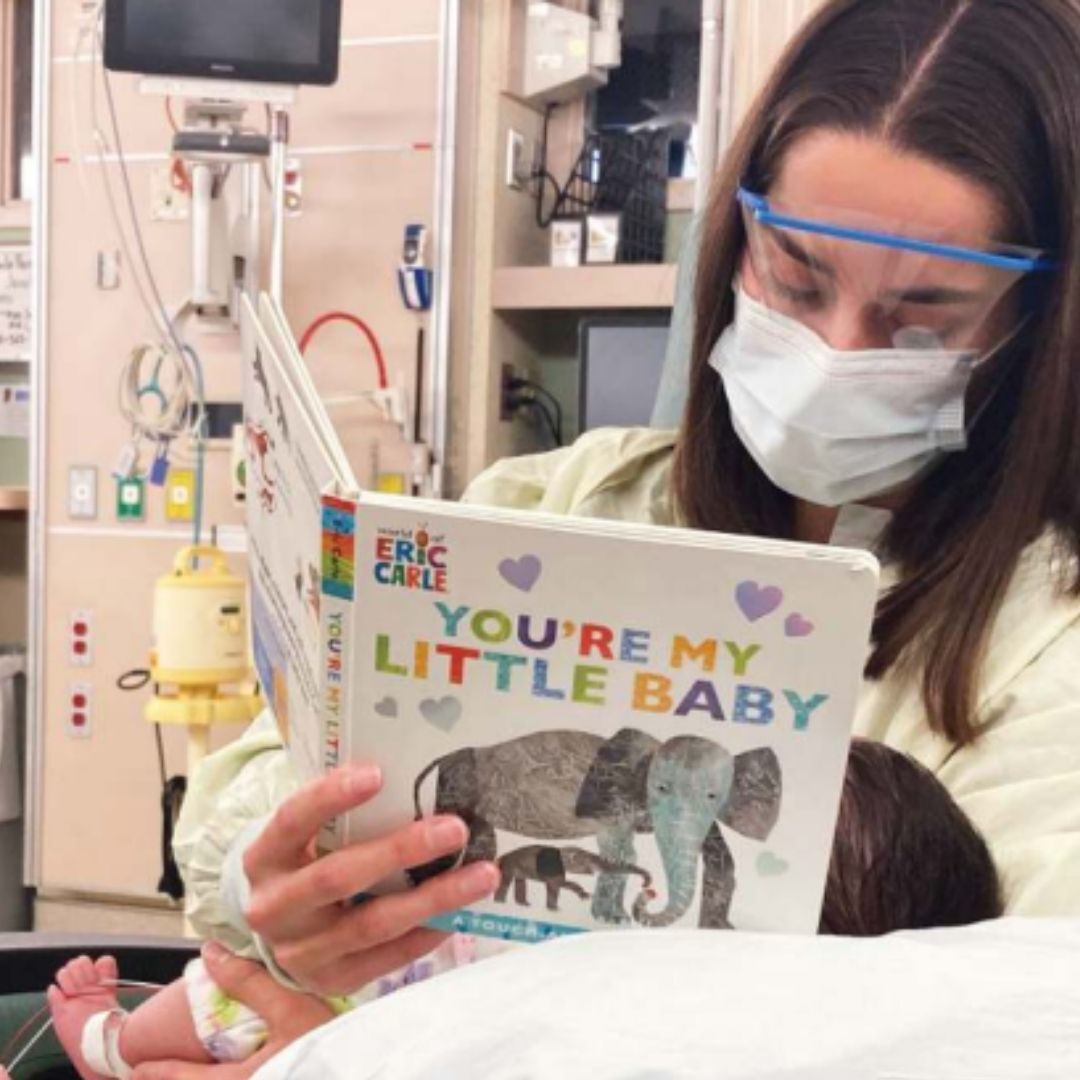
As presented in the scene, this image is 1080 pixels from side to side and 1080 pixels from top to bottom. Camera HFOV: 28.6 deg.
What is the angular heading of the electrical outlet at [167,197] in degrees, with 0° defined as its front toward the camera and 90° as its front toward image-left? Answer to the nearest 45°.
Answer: approximately 0°

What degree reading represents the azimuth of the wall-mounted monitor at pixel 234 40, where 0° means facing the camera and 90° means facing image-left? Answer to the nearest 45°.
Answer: approximately 0°

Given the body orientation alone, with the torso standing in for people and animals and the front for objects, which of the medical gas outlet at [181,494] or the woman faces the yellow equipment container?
the medical gas outlet

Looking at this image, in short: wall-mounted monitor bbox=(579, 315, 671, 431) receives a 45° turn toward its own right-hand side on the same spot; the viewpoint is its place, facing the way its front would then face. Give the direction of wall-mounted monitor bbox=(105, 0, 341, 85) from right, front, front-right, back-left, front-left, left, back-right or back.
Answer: front-right

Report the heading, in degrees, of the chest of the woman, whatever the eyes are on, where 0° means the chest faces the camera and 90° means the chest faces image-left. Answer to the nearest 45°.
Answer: approximately 45°

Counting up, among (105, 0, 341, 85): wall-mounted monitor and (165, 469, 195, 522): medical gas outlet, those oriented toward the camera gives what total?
2

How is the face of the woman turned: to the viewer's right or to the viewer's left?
to the viewer's left
